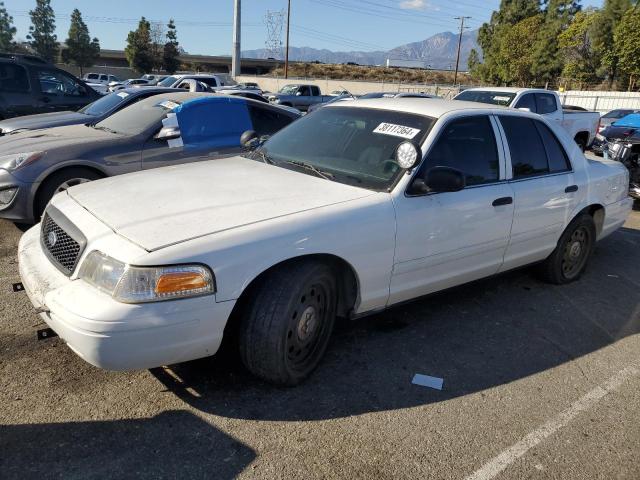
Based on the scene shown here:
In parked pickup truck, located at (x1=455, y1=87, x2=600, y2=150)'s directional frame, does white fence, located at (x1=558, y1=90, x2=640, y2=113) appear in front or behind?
behind

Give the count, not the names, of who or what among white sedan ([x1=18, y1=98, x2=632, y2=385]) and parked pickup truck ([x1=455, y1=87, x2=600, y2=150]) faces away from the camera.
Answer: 0

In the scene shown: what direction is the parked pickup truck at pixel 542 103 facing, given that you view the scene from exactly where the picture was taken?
facing the viewer and to the left of the viewer

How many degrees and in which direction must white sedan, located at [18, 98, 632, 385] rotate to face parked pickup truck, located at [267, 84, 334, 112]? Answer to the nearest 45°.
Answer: approximately 135° to its right

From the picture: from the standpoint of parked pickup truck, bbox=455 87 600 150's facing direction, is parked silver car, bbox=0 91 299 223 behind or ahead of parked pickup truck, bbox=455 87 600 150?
ahead

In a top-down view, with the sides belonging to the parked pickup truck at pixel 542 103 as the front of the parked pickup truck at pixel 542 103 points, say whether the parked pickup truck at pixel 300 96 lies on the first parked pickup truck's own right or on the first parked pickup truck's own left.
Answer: on the first parked pickup truck's own right
